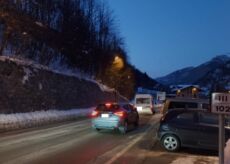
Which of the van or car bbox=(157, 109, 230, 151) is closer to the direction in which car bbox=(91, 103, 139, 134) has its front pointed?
the van

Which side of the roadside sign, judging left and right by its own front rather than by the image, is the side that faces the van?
back

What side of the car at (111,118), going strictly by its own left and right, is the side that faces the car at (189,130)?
right

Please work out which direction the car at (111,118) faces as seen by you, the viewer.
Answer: facing away from the viewer and to the right of the viewer

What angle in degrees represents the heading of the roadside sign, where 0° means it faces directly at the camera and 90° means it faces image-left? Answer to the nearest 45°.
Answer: approximately 0°
